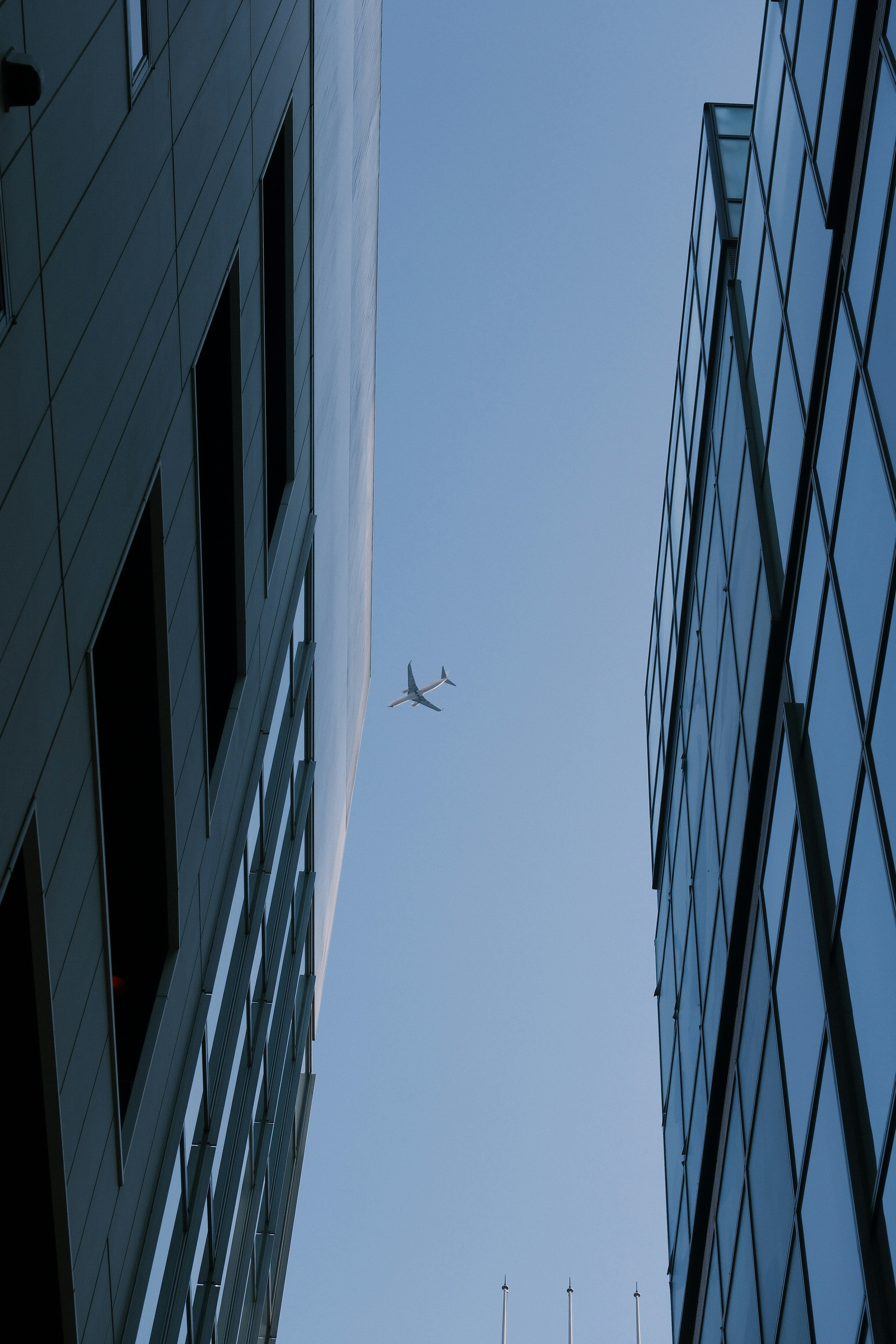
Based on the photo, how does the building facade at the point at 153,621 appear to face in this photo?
to the viewer's right

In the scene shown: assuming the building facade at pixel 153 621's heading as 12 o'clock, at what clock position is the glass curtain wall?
The glass curtain wall is roughly at 12 o'clock from the building facade.
